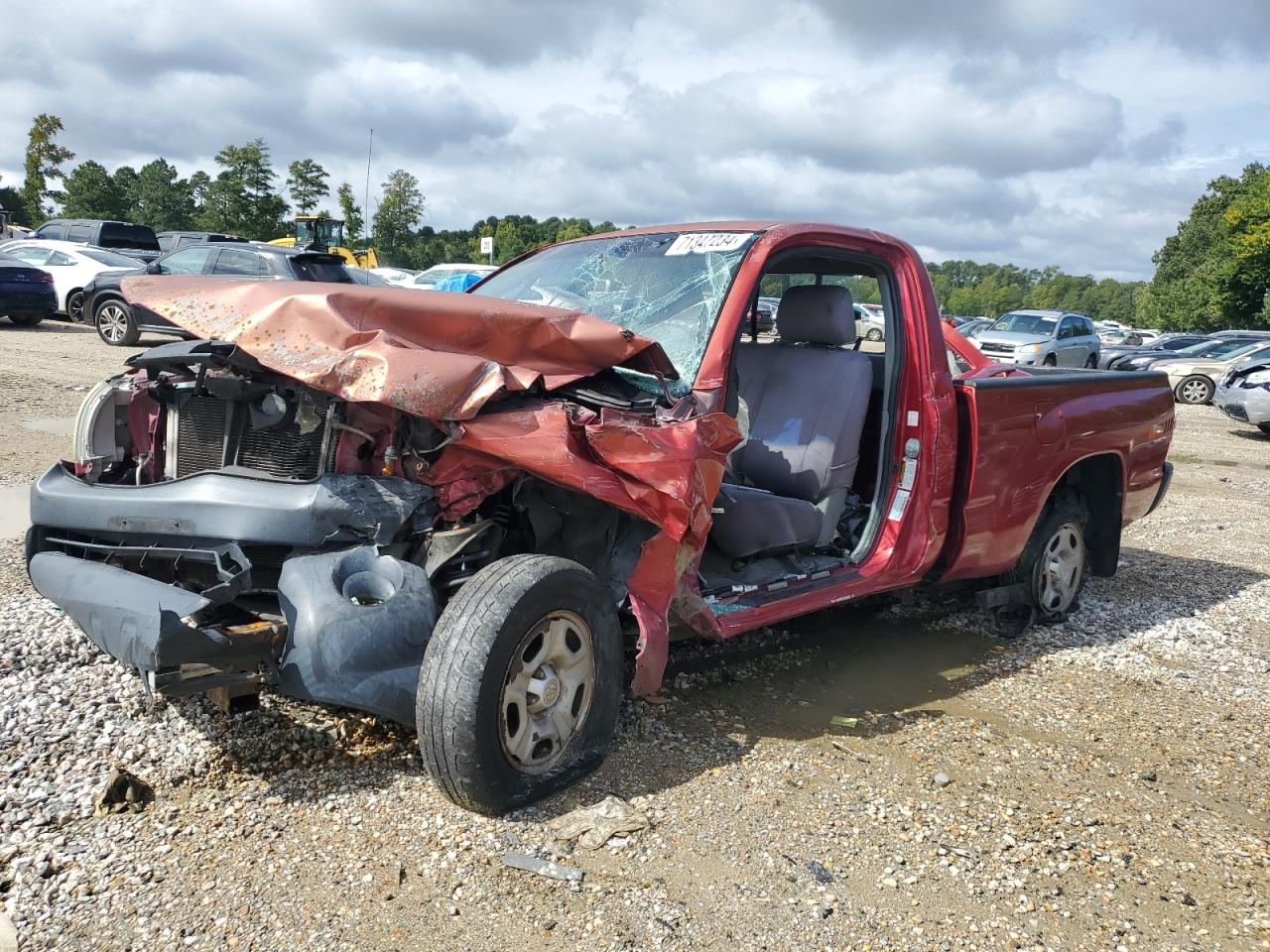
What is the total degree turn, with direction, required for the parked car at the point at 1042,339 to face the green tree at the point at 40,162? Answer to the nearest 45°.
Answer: approximately 45° to its right

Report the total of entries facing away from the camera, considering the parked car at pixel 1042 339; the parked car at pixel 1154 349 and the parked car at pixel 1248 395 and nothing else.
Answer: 0

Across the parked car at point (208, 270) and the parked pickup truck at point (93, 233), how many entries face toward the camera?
0

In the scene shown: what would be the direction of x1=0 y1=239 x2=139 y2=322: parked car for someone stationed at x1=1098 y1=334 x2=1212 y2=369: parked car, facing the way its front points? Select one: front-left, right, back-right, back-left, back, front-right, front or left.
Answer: front-left

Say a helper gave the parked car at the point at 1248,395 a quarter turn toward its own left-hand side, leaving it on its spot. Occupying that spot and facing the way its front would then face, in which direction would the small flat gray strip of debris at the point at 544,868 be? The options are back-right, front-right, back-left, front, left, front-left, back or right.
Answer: front-right

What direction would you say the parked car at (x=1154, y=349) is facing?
to the viewer's left

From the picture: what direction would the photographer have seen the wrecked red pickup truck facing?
facing the viewer and to the left of the viewer

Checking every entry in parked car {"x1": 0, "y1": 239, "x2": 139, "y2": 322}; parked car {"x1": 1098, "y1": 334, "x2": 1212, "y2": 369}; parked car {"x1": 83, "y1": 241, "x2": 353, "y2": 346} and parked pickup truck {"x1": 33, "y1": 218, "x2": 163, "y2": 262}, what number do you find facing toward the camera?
0

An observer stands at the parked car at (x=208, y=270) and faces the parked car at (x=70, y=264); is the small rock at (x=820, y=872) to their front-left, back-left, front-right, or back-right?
back-left

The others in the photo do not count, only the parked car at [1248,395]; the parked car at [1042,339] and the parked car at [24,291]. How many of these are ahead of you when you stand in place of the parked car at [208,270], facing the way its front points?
1

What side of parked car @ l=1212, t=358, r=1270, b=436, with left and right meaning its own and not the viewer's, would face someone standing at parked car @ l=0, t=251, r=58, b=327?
front

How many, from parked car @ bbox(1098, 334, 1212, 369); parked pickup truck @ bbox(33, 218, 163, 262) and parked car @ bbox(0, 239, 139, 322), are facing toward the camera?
0

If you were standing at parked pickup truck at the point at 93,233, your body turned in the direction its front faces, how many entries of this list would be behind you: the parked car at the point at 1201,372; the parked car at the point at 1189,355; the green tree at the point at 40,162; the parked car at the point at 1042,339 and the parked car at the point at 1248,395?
4
